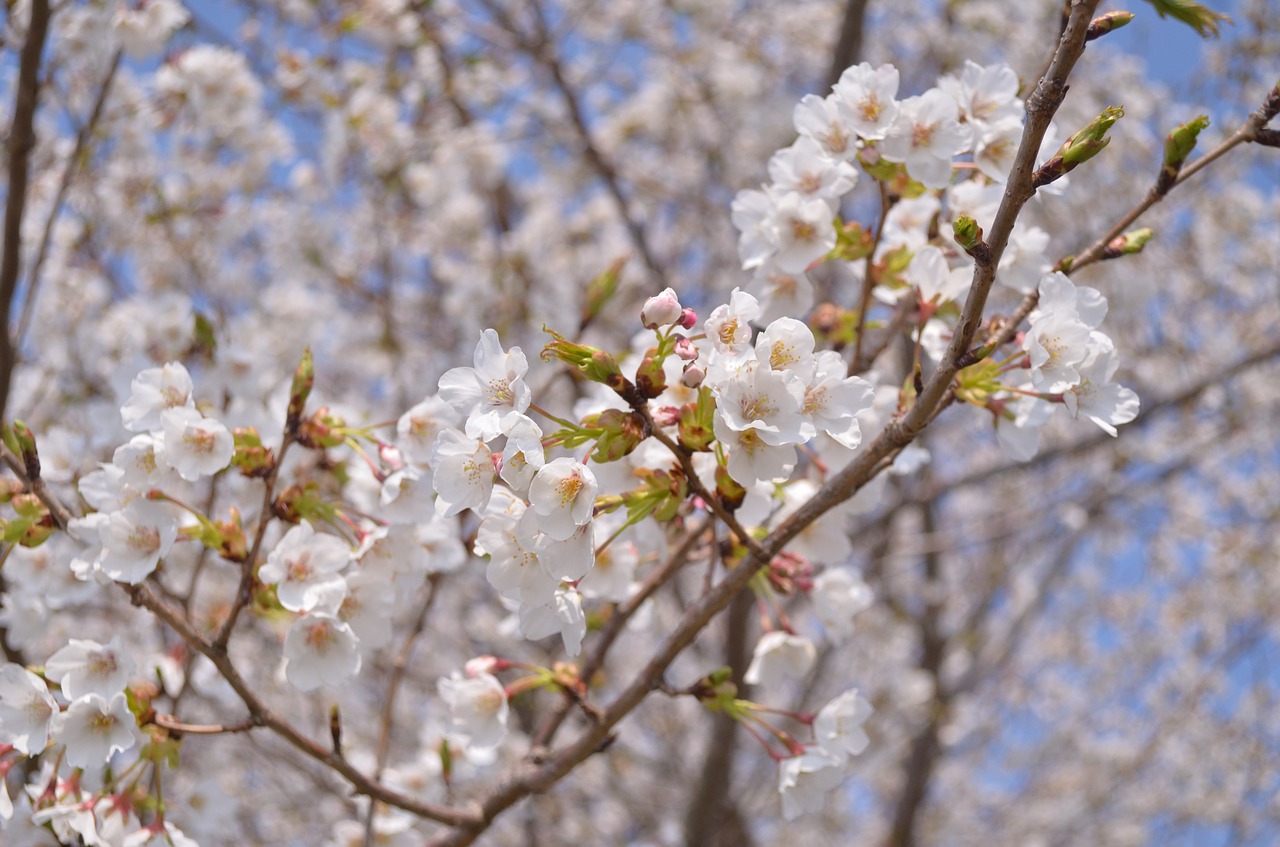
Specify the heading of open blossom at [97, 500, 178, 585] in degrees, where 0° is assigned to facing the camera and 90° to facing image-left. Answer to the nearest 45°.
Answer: approximately 45°

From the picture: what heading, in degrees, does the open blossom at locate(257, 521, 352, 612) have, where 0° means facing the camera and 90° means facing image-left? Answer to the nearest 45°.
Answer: approximately 0°

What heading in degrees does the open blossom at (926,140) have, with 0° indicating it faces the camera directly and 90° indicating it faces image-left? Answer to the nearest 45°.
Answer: approximately 0°
